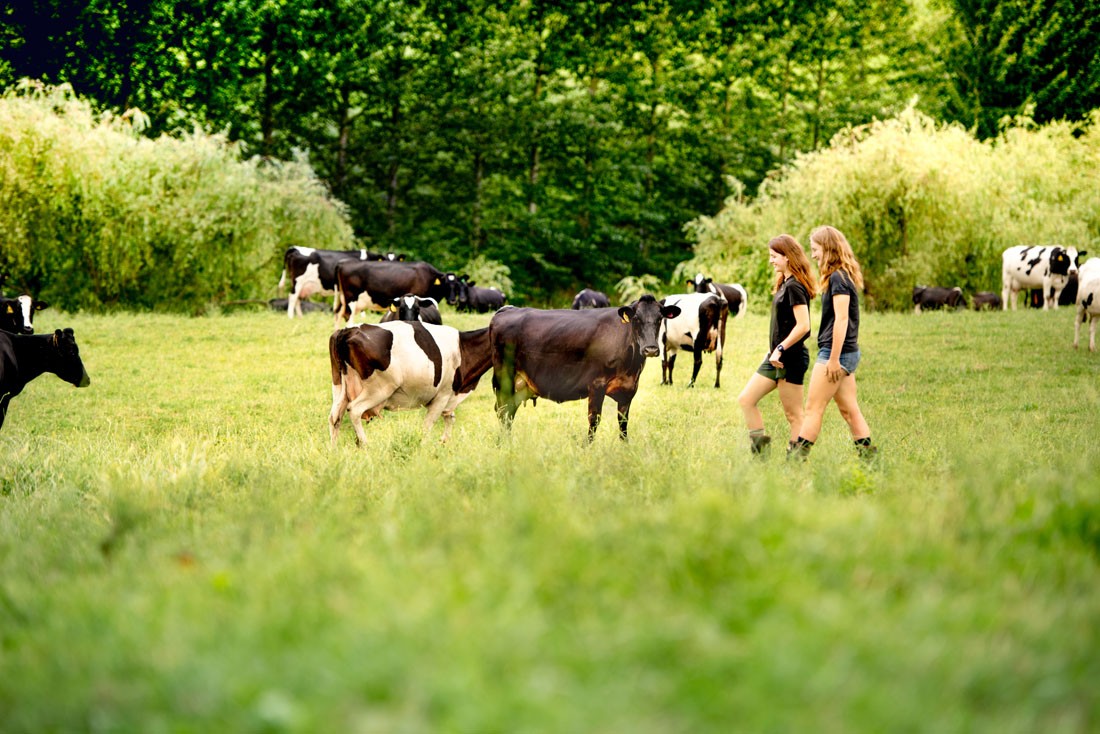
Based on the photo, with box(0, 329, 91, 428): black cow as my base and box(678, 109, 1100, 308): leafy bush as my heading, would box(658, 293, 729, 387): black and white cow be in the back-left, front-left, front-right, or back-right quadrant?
front-right

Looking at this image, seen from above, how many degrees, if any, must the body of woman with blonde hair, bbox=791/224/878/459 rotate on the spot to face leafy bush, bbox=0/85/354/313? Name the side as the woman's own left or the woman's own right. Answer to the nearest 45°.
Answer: approximately 45° to the woman's own right

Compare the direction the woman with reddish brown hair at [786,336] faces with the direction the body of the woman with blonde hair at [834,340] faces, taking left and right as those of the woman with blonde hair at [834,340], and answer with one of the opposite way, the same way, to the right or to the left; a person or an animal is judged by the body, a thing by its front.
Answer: the same way

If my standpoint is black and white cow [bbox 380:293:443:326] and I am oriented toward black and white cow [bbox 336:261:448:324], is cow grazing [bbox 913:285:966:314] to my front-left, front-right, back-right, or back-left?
front-right

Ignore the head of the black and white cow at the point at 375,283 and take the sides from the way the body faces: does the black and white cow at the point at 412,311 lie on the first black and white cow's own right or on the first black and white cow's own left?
on the first black and white cow's own right

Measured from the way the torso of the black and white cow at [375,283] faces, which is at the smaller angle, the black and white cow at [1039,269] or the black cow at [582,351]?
the black and white cow

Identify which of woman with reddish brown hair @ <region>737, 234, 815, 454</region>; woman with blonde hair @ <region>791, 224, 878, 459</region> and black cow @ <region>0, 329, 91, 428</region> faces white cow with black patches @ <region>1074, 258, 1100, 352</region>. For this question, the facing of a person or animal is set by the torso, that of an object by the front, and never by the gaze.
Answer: the black cow

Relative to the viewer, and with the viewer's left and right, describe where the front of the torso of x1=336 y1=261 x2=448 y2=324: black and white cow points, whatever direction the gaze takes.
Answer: facing to the right of the viewer

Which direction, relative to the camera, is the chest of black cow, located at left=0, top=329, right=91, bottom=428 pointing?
to the viewer's right

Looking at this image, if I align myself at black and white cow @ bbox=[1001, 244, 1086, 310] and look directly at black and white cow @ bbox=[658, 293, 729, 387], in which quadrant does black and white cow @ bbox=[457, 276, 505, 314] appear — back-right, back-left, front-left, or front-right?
front-right

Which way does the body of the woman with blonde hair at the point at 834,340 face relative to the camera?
to the viewer's left

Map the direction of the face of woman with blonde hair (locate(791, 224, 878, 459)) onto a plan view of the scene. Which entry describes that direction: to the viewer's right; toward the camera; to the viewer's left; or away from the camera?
to the viewer's left
